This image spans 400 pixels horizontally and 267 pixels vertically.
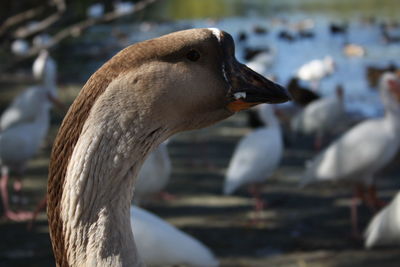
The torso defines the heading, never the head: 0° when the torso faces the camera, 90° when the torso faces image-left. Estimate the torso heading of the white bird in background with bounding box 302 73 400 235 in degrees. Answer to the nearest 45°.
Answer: approximately 270°

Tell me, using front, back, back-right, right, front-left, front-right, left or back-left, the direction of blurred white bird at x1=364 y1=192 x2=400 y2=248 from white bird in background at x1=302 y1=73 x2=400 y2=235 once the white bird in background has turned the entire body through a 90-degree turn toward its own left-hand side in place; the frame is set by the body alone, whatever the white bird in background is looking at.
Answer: back

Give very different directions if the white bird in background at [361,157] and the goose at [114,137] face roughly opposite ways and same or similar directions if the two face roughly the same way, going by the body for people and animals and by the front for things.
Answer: same or similar directions

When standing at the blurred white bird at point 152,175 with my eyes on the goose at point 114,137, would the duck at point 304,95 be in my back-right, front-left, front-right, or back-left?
back-left

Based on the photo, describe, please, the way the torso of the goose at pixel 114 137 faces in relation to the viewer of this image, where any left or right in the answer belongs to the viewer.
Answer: facing to the right of the viewer

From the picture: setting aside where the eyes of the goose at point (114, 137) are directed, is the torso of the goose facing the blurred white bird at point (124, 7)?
no

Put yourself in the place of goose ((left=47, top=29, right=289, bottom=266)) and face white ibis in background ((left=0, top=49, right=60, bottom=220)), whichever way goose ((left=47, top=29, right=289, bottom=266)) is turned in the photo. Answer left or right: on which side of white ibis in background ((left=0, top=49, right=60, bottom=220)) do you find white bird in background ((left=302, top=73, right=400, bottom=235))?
right

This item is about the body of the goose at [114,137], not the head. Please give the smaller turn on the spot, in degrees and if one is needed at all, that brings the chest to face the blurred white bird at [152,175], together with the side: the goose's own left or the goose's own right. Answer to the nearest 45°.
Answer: approximately 90° to the goose's own left

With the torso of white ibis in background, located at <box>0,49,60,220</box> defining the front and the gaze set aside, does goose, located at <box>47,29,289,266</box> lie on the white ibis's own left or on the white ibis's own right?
on the white ibis's own right
